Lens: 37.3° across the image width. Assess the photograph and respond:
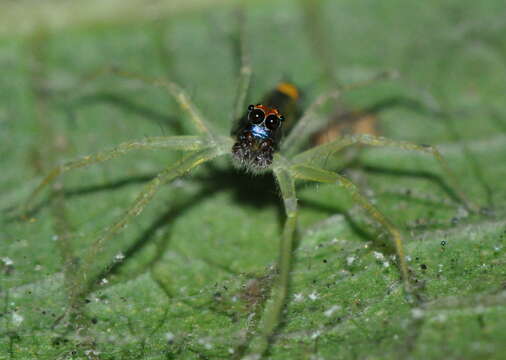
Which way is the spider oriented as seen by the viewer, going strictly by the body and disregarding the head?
toward the camera
